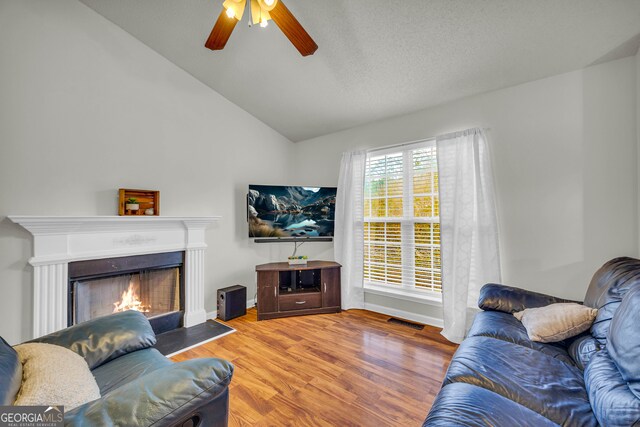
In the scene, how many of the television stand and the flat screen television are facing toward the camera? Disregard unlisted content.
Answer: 2

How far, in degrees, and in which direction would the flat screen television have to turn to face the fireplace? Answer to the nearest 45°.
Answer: approximately 45° to its right

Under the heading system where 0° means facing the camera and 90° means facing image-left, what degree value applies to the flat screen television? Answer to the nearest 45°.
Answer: approximately 0°

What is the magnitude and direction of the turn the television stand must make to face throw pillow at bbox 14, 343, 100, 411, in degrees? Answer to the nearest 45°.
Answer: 0° — it already faces it

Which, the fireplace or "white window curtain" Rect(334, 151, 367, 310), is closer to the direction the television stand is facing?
the fireplace

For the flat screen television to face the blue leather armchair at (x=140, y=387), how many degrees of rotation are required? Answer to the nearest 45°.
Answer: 0° — it already faces it

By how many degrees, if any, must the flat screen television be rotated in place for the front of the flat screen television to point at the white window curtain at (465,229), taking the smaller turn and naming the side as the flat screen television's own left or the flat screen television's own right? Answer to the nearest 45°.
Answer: approximately 45° to the flat screen television's own left

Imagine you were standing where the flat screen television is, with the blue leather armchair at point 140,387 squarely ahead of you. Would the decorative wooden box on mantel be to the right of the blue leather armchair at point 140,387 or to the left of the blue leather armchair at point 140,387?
right

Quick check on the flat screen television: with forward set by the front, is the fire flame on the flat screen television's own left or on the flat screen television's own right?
on the flat screen television's own right
